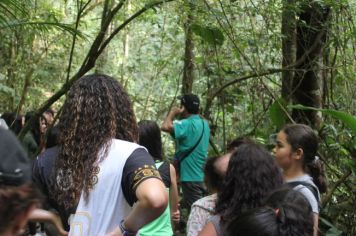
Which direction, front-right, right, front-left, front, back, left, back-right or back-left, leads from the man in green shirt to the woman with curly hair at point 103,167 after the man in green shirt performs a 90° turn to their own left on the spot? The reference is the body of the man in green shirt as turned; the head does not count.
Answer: front-left

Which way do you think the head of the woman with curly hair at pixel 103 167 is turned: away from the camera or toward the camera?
away from the camera

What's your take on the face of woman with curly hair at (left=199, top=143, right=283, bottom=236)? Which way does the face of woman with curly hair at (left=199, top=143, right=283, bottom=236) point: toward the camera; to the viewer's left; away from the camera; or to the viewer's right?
away from the camera

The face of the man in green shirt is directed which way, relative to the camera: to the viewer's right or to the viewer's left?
to the viewer's left

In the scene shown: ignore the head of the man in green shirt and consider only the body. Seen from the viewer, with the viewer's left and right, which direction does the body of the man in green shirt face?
facing away from the viewer and to the left of the viewer
